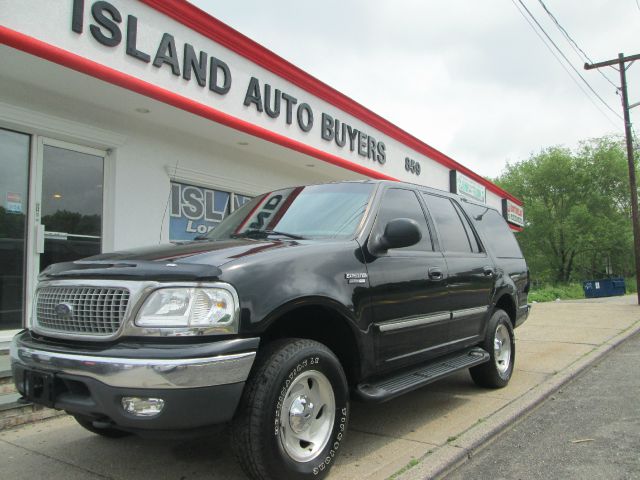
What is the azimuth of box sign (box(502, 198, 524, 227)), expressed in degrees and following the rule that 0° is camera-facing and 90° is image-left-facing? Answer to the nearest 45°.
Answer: approximately 315°

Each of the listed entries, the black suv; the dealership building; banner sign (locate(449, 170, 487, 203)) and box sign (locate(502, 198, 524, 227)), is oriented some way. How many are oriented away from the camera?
0

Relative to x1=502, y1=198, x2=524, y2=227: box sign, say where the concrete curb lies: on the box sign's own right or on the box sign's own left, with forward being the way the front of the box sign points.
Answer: on the box sign's own right

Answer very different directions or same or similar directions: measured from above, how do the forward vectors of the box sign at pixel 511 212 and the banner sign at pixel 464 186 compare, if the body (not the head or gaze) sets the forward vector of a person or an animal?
same or similar directions

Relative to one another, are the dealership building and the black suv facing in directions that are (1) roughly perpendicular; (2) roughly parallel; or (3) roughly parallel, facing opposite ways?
roughly perpendicular

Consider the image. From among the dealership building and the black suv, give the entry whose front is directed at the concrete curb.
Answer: the dealership building

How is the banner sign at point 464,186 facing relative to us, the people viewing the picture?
facing the viewer and to the right of the viewer

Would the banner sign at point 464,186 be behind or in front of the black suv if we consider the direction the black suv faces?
behind

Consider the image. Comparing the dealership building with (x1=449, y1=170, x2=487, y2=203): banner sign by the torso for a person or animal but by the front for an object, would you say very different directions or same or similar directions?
same or similar directions

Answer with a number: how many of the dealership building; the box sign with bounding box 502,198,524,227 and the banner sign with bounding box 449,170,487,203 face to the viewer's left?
0

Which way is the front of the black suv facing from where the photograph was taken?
facing the viewer and to the left of the viewer

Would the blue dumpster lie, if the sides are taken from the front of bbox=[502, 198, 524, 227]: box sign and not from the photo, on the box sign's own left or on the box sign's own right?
on the box sign's own left

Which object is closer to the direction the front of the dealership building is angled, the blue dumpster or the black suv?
the black suv

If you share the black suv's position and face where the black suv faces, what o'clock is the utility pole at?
The utility pole is roughly at 6 o'clock from the black suv.

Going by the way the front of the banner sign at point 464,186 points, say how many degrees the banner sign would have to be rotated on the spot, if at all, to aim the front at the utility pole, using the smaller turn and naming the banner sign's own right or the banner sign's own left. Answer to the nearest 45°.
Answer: approximately 90° to the banner sign's own left

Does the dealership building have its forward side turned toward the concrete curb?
yes
